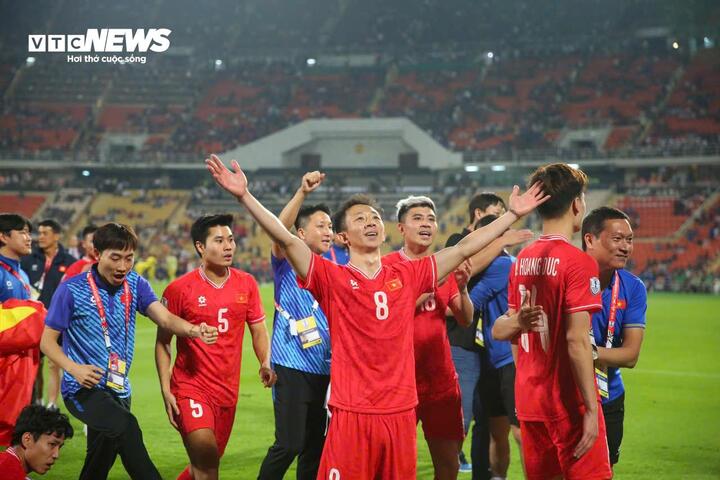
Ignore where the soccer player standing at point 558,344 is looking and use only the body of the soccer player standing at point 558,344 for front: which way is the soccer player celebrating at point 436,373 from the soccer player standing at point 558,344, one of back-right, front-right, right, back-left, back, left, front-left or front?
left

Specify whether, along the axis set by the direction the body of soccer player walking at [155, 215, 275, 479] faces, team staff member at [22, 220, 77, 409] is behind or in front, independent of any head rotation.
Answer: behind

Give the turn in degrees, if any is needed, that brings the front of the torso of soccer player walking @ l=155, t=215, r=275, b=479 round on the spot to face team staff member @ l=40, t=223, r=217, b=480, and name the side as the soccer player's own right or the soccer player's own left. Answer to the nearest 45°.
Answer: approximately 135° to the soccer player's own right

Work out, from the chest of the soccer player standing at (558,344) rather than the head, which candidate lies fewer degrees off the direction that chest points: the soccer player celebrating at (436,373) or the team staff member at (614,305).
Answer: the team staff member

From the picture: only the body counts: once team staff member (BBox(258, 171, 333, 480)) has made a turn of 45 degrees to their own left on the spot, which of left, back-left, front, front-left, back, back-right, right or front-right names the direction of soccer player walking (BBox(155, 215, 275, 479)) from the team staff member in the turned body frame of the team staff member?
back

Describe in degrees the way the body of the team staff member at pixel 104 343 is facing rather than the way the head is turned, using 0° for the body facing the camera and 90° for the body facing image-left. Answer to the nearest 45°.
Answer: approximately 315°

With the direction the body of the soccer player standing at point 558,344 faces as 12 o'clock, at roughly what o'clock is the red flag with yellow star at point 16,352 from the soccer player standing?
The red flag with yellow star is roughly at 8 o'clock from the soccer player standing.

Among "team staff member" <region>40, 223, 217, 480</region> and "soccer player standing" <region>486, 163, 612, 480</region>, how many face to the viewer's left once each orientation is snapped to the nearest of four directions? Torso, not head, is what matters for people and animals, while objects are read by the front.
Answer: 0

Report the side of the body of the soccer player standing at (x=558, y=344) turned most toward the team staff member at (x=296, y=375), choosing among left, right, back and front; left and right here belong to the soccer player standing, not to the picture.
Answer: left

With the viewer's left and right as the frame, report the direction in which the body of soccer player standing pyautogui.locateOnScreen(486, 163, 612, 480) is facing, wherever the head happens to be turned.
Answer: facing away from the viewer and to the right of the viewer

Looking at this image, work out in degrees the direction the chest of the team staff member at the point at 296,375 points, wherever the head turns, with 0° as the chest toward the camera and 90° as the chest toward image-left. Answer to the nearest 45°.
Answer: approximately 315°

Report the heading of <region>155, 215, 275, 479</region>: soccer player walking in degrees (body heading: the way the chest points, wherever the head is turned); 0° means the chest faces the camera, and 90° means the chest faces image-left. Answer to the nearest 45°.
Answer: approximately 315°

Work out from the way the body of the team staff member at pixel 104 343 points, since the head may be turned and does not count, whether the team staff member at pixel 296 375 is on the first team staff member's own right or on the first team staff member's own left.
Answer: on the first team staff member's own left
